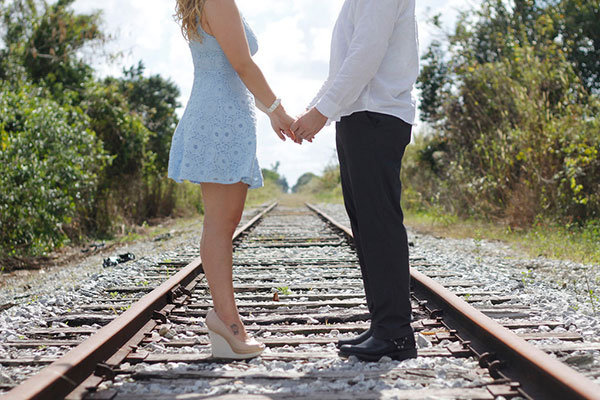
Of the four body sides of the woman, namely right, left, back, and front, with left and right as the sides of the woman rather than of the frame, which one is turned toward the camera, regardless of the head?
right

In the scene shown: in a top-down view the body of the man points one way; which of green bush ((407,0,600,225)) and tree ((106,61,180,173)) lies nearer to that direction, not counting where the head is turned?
the tree

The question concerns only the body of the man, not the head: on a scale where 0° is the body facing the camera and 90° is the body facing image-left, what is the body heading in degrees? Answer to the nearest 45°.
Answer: approximately 90°

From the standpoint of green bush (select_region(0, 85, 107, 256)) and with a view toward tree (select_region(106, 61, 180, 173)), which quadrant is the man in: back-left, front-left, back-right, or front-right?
back-right

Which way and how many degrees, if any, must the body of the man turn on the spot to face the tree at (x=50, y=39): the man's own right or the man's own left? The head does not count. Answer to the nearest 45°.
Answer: approximately 45° to the man's own right

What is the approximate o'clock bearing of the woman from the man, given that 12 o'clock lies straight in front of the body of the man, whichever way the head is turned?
The woman is roughly at 12 o'clock from the man.

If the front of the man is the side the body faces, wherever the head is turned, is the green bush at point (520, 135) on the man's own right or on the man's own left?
on the man's own right

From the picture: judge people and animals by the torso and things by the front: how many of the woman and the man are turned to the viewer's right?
1

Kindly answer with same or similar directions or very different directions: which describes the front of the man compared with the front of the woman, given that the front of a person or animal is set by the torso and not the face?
very different directions
